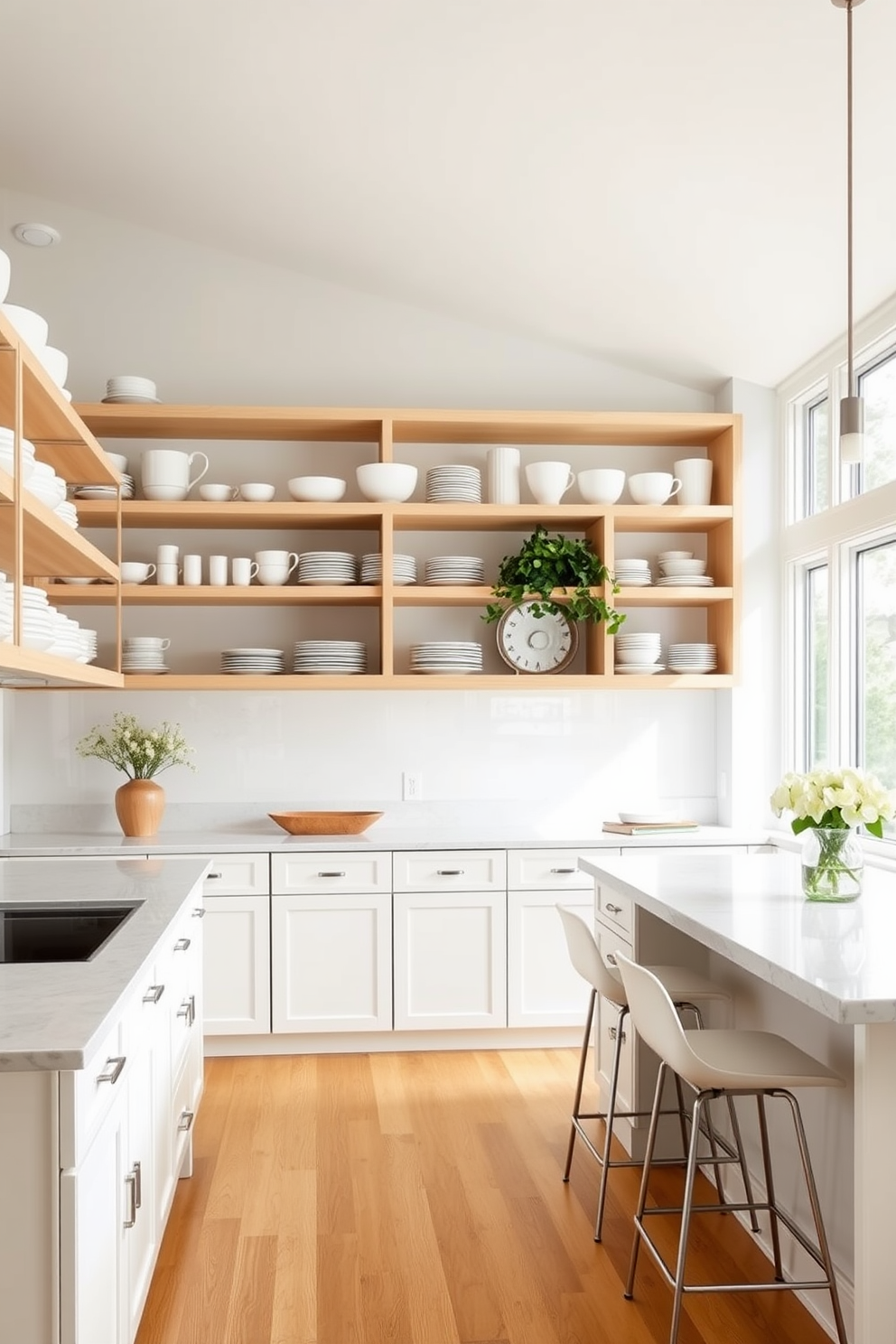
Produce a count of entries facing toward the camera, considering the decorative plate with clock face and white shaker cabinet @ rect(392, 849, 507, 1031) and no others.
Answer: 2

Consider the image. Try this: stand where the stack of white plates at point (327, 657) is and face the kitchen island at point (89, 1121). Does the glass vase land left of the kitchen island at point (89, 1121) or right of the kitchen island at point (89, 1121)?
left

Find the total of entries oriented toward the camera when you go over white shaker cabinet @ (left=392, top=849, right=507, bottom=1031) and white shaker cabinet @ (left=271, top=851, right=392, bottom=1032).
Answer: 2

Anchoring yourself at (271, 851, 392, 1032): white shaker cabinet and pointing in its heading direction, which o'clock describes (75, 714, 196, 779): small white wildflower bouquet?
The small white wildflower bouquet is roughly at 4 o'clock from the white shaker cabinet.

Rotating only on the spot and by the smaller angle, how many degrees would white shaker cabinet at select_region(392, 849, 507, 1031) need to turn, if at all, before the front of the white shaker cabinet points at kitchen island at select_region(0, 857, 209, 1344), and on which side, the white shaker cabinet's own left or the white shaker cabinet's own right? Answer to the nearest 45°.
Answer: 0° — it already faces it

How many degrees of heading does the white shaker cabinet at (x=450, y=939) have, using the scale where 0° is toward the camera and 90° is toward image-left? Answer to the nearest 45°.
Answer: approximately 0°

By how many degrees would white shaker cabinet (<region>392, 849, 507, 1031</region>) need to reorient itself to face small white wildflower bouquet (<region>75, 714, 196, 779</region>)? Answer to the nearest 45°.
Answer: approximately 90° to its right

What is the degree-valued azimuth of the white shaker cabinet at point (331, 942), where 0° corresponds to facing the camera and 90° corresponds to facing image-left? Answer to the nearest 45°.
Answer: approximately 0°
